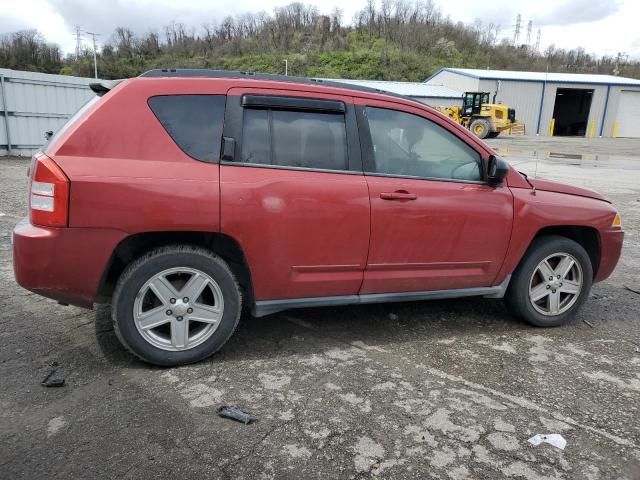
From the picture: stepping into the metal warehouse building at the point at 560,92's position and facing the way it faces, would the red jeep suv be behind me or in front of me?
in front

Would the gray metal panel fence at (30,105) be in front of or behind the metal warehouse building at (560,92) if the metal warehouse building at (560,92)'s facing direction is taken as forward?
in front

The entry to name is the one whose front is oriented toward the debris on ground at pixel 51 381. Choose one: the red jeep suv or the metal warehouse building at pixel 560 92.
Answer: the metal warehouse building

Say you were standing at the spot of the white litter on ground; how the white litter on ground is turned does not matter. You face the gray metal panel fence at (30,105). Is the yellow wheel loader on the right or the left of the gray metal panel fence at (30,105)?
right

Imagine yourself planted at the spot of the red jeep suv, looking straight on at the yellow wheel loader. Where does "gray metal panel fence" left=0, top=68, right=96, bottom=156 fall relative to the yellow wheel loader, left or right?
left

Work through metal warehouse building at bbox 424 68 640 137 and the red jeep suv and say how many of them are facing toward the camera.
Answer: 1

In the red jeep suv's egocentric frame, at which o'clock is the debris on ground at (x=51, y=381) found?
The debris on ground is roughly at 5 o'clock from the red jeep suv.

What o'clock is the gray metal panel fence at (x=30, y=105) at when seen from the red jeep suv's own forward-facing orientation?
The gray metal panel fence is roughly at 8 o'clock from the red jeep suv.

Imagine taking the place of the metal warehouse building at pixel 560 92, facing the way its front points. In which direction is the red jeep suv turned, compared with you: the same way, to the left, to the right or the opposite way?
to the left

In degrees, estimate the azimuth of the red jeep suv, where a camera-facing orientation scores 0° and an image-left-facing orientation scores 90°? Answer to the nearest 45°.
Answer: approximately 270°

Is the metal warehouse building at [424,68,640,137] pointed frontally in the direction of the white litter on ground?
yes

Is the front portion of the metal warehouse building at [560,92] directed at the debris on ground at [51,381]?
yes
